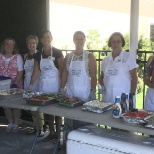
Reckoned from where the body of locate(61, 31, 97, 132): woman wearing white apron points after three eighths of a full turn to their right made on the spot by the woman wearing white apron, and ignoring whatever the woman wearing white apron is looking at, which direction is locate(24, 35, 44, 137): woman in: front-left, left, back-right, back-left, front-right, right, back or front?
front

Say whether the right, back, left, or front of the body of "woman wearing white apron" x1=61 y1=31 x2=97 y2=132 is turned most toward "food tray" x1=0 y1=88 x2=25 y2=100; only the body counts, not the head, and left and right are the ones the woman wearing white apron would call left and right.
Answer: right

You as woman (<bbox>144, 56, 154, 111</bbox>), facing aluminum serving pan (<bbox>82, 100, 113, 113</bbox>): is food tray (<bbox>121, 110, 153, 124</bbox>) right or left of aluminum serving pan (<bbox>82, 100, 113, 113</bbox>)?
left

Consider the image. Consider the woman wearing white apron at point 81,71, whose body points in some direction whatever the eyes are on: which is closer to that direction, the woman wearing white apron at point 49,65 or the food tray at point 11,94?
the food tray

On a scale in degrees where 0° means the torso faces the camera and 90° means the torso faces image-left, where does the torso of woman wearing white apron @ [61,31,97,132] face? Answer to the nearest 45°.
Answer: approximately 0°
